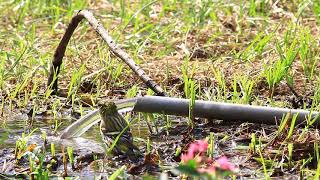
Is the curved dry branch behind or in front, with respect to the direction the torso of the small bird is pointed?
in front

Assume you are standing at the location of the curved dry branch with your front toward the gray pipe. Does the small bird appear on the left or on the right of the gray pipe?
right

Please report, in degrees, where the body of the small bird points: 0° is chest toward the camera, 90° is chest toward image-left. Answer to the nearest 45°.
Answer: approximately 135°

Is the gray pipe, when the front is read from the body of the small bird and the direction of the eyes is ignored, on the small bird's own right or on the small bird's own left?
on the small bird's own right

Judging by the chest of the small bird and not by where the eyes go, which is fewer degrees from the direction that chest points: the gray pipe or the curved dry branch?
the curved dry branch
